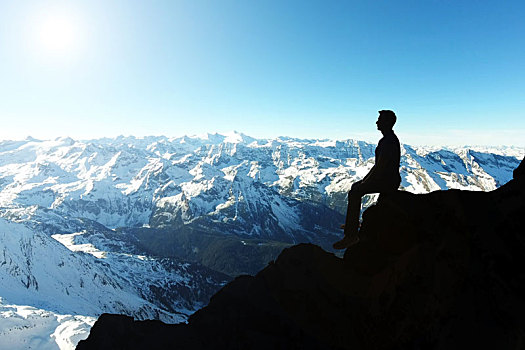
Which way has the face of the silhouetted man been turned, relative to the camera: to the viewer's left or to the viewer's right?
to the viewer's left

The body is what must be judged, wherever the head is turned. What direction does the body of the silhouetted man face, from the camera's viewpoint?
to the viewer's left
